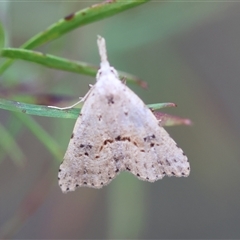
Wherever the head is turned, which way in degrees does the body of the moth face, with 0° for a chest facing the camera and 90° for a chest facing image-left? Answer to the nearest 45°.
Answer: approximately 180°
